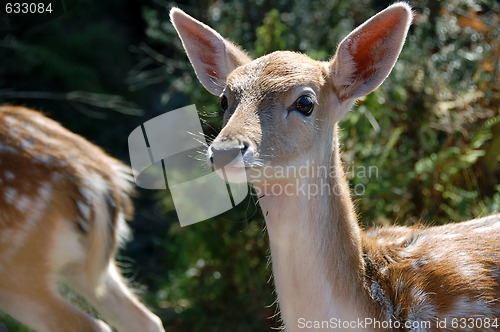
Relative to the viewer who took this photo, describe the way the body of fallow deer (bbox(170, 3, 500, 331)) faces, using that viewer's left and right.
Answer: facing the viewer and to the left of the viewer
